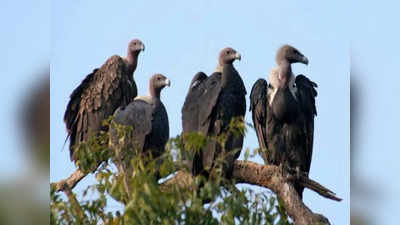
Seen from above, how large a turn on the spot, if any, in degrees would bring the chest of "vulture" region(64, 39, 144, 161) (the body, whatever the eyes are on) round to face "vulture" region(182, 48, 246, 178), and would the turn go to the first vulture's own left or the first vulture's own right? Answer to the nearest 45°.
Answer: approximately 45° to the first vulture's own right

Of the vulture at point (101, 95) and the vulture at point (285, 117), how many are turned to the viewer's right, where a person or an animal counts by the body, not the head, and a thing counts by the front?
1

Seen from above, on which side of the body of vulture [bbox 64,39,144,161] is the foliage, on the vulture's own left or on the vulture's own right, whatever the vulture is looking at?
on the vulture's own right

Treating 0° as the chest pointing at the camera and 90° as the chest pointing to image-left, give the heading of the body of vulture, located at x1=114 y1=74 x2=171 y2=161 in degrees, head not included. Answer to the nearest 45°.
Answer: approximately 315°

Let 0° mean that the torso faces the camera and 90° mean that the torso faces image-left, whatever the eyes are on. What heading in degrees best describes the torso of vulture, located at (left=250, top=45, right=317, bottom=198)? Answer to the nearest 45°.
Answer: approximately 0°

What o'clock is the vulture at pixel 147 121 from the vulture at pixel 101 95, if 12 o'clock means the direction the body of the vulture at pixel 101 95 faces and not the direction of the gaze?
the vulture at pixel 147 121 is roughly at 2 o'clock from the vulture at pixel 101 95.
